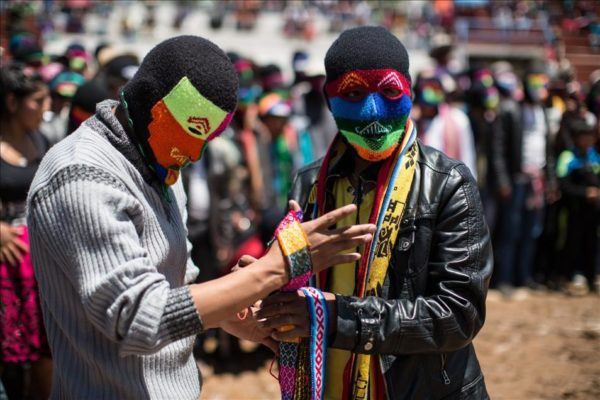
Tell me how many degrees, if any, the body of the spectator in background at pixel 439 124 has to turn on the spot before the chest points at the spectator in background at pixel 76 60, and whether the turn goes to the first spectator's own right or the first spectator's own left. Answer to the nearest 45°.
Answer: approximately 45° to the first spectator's own right

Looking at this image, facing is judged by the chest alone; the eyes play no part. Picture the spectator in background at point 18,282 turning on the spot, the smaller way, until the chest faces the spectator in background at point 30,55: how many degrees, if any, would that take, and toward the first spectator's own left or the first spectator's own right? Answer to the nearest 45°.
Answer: approximately 135° to the first spectator's own left

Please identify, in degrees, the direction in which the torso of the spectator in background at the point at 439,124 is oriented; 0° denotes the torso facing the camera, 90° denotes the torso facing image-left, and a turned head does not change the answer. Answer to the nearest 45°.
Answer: approximately 45°

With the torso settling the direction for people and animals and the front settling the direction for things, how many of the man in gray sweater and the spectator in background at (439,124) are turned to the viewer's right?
1

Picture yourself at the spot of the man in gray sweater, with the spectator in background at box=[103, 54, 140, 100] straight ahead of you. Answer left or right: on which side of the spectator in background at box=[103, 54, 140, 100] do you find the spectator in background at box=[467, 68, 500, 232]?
right

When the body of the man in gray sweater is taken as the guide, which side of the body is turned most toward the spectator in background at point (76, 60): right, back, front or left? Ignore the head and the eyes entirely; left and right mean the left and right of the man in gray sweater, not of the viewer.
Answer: left

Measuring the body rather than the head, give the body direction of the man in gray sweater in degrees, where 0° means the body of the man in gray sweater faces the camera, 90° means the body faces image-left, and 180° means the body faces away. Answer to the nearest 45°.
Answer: approximately 270°

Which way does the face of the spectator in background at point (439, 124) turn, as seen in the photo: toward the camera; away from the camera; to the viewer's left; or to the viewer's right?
toward the camera

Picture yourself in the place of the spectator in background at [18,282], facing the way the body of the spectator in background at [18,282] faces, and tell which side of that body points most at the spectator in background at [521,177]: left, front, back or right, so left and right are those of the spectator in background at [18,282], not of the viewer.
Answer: left

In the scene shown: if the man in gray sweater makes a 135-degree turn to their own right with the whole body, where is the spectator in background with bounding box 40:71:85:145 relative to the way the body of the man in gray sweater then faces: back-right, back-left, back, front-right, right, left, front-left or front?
back-right

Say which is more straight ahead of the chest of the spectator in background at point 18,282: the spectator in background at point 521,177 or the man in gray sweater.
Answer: the man in gray sweater

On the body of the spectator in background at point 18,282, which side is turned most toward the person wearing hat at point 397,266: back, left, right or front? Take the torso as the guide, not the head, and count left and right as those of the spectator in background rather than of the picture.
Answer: front

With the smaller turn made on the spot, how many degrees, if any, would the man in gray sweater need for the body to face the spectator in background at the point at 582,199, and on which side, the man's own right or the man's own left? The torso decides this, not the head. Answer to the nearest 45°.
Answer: approximately 45° to the man's own left

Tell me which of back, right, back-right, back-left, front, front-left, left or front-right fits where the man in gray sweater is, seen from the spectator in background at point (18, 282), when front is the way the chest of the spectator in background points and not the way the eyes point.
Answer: front-right

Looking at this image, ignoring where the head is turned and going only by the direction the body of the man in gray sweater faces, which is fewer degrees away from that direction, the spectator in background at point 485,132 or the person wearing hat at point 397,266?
the person wearing hat

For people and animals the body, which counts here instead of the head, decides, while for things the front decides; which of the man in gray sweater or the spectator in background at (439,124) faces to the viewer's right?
the man in gray sweater

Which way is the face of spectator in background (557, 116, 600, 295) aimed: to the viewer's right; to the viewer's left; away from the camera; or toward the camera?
toward the camera

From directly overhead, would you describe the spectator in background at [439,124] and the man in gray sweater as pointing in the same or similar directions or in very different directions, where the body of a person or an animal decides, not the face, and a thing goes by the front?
very different directions
